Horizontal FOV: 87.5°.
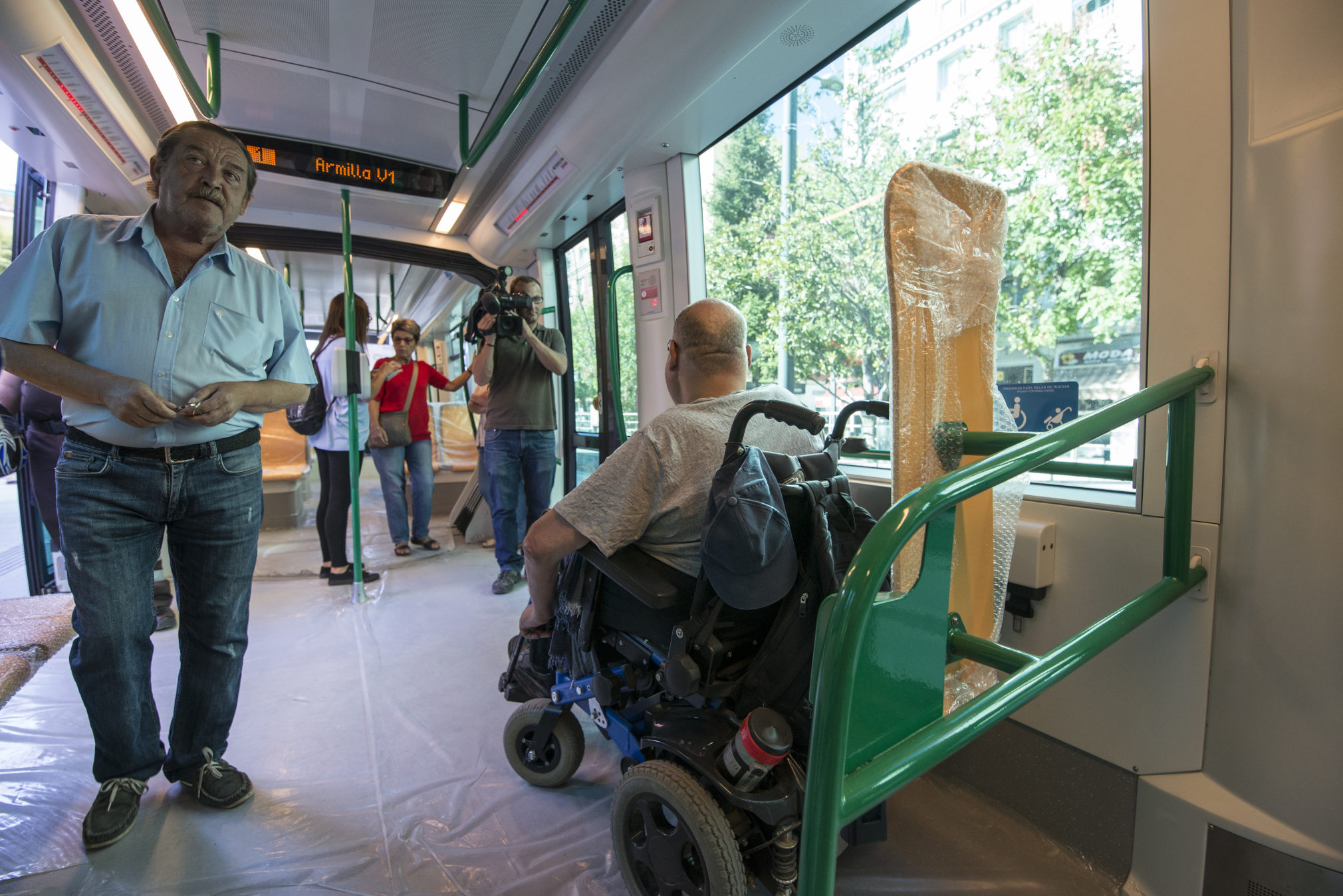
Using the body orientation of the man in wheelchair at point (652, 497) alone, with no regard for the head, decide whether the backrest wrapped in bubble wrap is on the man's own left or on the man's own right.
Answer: on the man's own right

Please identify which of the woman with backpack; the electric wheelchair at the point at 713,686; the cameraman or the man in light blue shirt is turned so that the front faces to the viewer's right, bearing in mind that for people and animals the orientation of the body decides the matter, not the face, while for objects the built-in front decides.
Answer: the woman with backpack

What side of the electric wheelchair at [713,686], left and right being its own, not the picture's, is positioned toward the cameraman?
front

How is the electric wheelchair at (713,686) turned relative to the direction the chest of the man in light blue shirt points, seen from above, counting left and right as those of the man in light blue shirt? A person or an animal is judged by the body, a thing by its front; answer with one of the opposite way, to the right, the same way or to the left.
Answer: the opposite way

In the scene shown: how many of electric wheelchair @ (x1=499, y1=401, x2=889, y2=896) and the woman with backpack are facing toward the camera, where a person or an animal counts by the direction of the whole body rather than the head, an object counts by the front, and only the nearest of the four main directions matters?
0

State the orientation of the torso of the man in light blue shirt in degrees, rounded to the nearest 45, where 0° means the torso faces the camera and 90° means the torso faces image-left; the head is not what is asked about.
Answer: approximately 0°

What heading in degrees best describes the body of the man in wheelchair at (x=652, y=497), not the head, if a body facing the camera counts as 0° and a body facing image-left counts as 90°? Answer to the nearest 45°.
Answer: approximately 135°

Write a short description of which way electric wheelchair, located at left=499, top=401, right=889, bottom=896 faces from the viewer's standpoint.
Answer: facing away from the viewer and to the left of the viewer
